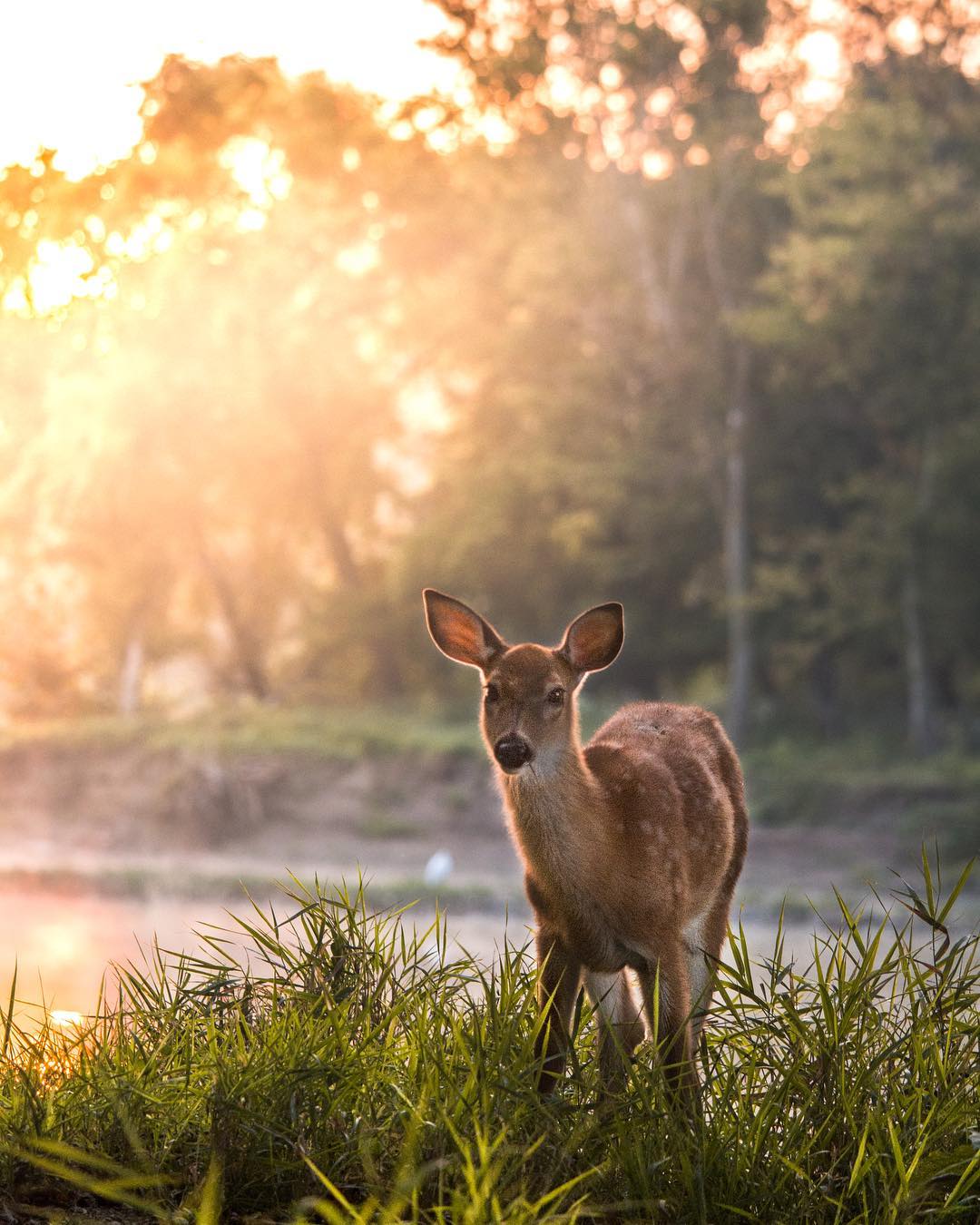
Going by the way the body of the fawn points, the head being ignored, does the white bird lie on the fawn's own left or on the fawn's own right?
on the fawn's own right

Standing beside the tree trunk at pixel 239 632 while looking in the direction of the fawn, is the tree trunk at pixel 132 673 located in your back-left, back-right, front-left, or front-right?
back-right

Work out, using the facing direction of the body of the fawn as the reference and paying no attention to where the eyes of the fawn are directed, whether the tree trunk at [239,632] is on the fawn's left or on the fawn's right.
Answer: on the fawn's right

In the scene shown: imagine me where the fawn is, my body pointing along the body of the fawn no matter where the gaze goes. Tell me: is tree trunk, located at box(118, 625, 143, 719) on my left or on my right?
on my right

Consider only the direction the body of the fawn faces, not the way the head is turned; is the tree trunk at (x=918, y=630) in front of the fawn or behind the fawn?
behind

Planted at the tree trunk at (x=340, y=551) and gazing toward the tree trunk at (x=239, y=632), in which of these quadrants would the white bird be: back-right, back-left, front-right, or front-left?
back-left

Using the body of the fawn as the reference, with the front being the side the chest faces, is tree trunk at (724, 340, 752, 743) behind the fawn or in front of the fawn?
behind

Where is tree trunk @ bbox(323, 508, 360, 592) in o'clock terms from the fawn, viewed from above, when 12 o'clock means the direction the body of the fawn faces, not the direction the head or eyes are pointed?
The tree trunk is roughly at 4 o'clock from the fawn.

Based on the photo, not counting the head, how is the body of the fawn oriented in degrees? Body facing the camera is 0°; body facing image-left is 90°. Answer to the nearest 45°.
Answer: approximately 45°
